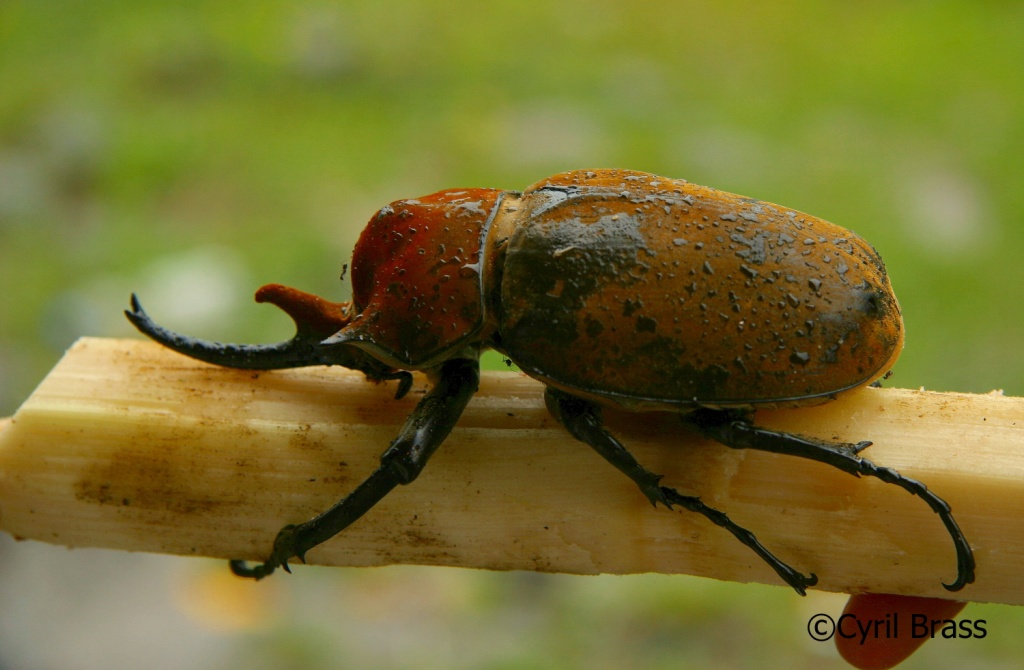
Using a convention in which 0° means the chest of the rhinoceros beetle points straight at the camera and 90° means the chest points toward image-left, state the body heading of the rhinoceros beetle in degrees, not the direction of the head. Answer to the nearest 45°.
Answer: approximately 90°
